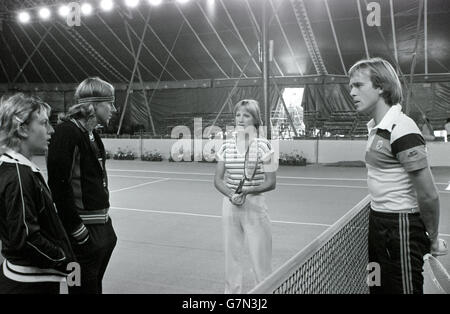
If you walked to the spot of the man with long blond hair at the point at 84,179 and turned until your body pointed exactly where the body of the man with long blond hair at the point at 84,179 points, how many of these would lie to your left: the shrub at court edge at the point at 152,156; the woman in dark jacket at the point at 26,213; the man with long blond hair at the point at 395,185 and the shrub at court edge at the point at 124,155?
2

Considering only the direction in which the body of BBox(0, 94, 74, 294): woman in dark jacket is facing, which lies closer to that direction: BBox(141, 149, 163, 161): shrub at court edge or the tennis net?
the tennis net

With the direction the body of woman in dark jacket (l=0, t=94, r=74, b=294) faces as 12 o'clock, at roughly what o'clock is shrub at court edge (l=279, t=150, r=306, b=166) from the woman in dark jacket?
The shrub at court edge is roughly at 10 o'clock from the woman in dark jacket.

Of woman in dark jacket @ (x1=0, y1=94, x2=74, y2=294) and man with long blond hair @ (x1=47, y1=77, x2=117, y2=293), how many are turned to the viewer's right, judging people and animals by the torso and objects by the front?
2

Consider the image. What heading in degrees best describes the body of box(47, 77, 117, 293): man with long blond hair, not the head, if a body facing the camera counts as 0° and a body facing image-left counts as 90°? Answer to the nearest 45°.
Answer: approximately 270°

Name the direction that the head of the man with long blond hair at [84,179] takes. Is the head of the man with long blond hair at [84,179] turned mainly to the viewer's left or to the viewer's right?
to the viewer's right

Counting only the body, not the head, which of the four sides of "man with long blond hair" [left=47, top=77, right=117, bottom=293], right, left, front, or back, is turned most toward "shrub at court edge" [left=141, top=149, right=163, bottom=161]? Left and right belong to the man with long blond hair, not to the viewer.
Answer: left

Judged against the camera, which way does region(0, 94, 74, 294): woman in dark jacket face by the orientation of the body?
to the viewer's right

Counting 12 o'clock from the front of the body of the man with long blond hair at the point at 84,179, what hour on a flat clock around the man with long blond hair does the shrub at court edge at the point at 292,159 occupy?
The shrub at court edge is roughly at 10 o'clock from the man with long blond hair.

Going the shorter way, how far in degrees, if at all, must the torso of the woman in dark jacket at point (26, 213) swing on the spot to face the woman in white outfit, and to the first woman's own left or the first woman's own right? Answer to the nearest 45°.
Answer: approximately 45° to the first woman's own left

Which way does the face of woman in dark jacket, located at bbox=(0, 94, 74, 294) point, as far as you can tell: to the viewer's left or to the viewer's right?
to the viewer's right
